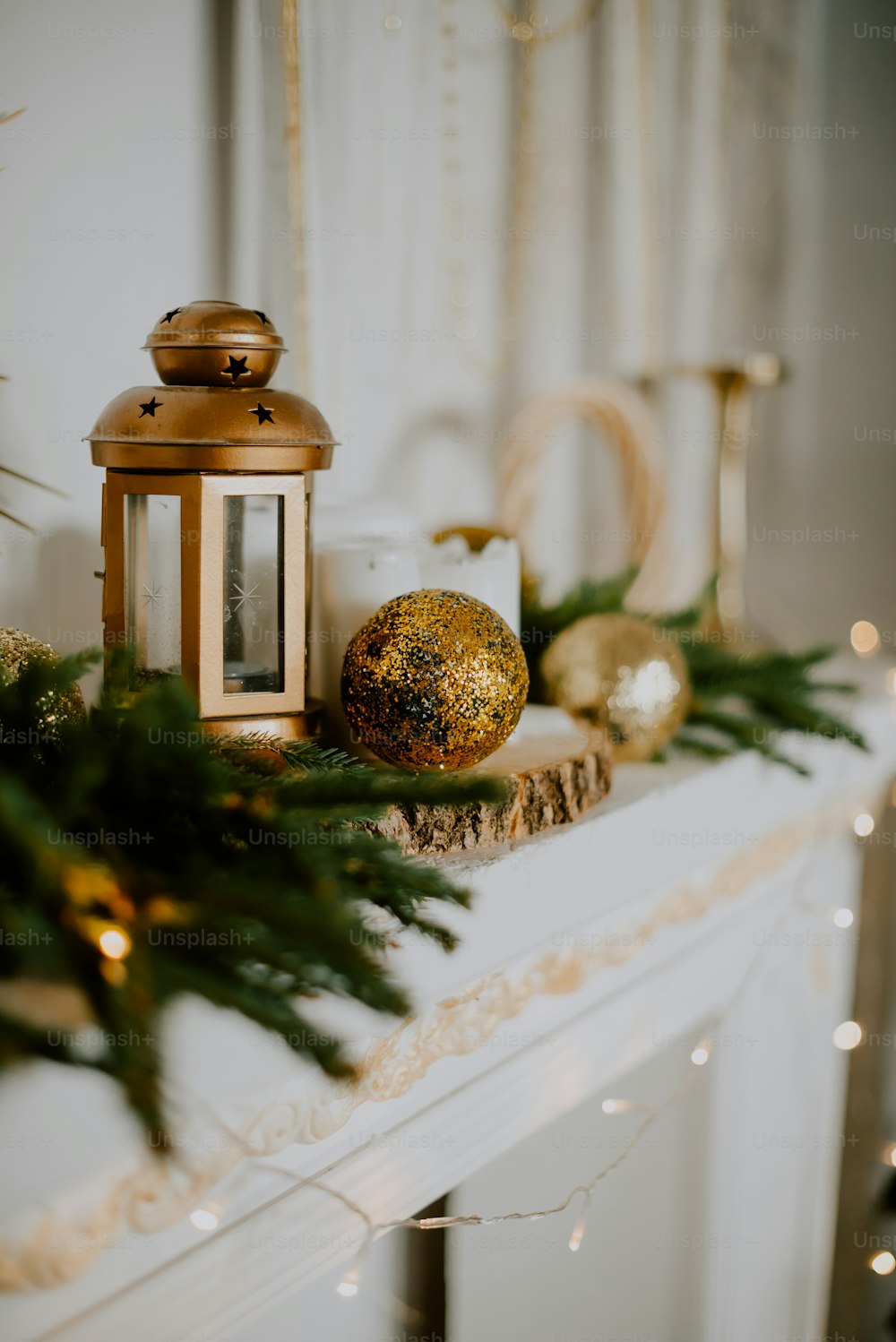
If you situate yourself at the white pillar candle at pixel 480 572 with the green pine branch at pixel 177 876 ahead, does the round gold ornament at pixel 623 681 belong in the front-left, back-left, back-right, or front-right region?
back-left

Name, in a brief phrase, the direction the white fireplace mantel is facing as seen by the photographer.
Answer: facing the viewer and to the right of the viewer
